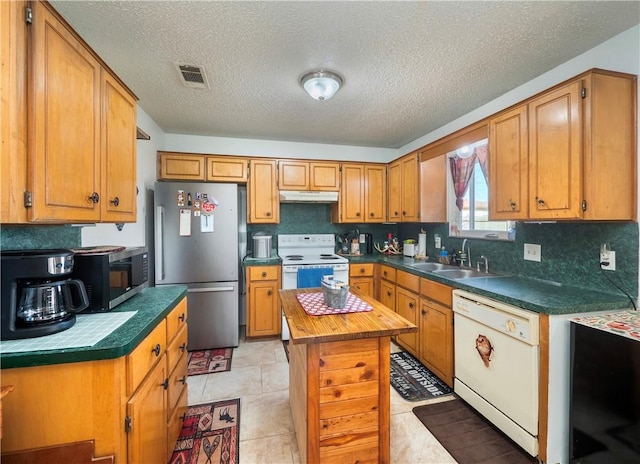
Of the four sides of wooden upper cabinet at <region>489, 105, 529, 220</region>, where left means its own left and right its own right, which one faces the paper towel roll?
right

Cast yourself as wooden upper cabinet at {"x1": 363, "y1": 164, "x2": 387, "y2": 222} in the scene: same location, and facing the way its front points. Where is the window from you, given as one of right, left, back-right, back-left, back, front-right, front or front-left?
front-left

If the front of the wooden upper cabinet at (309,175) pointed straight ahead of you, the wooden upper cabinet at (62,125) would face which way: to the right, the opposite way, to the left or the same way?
to the left

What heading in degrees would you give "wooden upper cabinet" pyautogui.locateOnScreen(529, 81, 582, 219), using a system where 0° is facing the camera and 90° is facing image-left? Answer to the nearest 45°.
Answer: approximately 45°

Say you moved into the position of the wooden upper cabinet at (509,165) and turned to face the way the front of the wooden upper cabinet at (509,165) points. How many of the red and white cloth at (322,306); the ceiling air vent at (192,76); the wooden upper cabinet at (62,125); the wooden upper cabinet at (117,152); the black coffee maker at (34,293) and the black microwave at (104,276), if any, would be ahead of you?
6

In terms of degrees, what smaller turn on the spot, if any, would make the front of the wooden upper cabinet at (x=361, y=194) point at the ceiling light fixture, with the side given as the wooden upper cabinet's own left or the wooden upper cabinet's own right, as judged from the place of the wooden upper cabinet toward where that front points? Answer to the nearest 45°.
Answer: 0° — it already faces it

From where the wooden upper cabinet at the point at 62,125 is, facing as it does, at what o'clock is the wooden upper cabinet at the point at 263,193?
the wooden upper cabinet at the point at 263,193 is roughly at 9 o'clock from the wooden upper cabinet at the point at 62,125.

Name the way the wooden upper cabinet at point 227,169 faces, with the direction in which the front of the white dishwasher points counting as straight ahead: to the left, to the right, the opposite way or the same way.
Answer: to the left

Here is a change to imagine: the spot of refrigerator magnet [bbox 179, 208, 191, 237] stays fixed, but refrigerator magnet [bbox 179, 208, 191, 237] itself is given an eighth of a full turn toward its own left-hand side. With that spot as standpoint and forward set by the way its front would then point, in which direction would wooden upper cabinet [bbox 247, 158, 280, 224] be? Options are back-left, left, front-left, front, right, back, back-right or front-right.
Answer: front-left

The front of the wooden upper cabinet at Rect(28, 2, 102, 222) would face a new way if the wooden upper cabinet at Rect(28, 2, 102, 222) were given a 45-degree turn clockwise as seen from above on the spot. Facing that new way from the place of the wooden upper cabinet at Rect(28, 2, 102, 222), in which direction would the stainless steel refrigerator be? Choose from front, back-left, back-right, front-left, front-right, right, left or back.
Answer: back-left

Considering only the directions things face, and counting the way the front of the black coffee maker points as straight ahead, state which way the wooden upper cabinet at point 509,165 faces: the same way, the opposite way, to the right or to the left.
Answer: the opposite way

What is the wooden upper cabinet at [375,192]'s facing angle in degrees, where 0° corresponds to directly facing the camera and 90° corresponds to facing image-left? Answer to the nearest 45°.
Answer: approximately 0°

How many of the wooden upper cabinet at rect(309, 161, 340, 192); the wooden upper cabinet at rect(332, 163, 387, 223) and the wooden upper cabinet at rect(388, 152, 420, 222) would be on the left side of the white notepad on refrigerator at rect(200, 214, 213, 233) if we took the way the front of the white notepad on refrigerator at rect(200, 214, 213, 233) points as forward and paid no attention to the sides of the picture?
3
